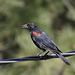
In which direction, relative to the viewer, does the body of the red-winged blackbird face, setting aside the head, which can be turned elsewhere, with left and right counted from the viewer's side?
facing to the left of the viewer
